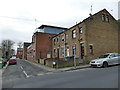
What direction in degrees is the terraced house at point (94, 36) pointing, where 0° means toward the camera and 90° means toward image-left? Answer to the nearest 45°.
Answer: approximately 45°

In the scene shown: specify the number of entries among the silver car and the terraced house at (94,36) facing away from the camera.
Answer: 0

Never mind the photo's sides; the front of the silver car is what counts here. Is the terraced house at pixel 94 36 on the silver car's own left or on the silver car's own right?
on the silver car's own right

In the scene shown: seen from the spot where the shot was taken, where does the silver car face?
facing the viewer and to the left of the viewer

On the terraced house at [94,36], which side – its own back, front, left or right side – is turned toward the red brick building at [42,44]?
right

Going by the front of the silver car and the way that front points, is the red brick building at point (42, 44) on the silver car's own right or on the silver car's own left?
on the silver car's own right

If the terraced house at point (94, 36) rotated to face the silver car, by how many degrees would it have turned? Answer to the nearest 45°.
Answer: approximately 45° to its left

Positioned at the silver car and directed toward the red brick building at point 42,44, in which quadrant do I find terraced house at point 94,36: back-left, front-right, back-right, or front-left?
front-right
